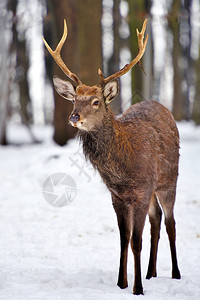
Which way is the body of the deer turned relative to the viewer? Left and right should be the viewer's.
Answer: facing the viewer and to the left of the viewer

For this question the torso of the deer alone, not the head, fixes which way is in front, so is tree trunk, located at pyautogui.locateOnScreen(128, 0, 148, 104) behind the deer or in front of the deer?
behind
